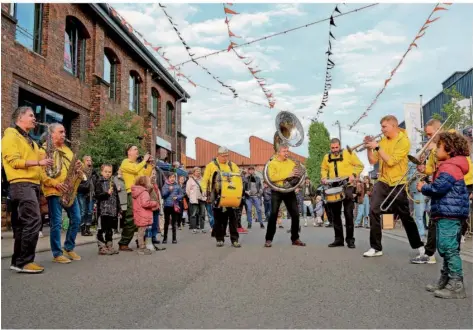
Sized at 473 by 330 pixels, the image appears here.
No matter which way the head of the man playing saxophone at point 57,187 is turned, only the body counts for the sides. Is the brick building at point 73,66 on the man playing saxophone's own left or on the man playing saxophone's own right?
on the man playing saxophone's own left

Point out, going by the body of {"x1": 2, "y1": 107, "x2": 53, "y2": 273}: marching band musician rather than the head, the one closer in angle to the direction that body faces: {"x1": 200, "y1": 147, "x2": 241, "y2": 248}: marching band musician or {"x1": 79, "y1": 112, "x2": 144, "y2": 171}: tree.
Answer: the marching band musician

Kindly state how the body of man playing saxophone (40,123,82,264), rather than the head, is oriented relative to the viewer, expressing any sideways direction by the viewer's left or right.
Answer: facing the viewer and to the right of the viewer

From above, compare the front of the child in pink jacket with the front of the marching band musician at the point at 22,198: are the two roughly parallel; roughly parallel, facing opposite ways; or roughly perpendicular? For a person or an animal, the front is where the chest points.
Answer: roughly parallel

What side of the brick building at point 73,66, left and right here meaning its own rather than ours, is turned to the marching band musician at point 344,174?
front

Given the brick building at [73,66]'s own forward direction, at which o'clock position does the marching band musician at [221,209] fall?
The marching band musician is roughly at 1 o'clock from the brick building.

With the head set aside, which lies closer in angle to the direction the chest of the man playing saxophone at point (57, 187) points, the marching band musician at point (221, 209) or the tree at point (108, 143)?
the marching band musician

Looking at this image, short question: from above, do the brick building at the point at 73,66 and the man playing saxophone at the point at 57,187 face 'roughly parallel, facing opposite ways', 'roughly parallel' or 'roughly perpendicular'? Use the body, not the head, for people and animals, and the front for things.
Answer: roughly parallel

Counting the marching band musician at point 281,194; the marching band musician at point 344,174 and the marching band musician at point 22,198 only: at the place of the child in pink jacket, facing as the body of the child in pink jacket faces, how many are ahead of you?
2

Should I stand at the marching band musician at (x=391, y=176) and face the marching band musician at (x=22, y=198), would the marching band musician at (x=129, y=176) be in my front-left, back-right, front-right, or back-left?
front-right

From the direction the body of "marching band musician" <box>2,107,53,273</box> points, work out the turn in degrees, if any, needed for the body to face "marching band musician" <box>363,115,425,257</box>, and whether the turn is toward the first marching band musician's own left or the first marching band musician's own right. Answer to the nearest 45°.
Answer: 0° — they already face them

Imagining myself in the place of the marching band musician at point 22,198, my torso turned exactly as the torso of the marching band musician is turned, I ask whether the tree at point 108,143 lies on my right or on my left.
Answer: on my left

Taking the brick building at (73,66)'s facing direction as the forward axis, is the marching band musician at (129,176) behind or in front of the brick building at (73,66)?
in front

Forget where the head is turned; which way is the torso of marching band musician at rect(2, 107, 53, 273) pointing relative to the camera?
to the viewer's right

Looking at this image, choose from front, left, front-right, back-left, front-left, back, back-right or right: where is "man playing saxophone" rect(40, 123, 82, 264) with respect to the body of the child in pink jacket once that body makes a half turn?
front-left

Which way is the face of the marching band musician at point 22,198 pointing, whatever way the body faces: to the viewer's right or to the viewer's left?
to the viewer's right
